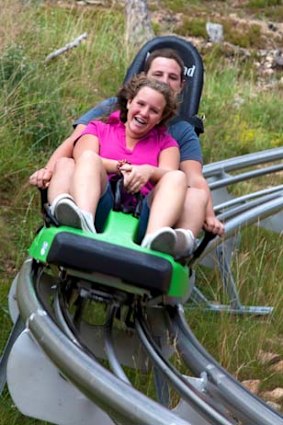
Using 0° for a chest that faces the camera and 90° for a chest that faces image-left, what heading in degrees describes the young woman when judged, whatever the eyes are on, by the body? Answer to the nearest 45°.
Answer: approximately 0°

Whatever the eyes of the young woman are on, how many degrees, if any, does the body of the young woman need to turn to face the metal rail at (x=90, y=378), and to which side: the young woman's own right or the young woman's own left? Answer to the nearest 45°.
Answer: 0° — they already face it
